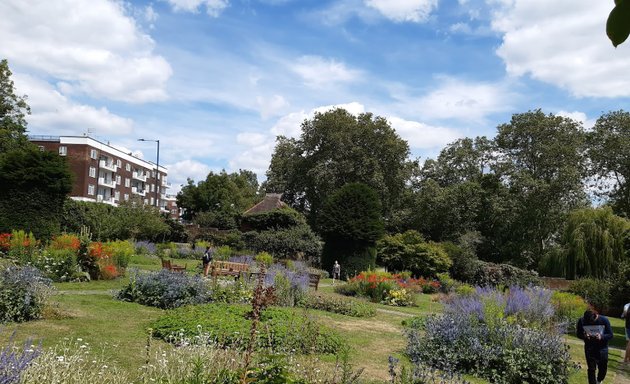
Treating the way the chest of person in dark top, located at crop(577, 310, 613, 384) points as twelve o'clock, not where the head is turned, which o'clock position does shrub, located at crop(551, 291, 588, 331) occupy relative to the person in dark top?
The shrub is roughly at 6 o'clock from the person in dark top.

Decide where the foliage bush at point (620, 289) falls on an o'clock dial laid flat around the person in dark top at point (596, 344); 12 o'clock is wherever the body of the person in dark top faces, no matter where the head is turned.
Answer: The foliage bush is roughly at 6 o'clock from the person in dark top.

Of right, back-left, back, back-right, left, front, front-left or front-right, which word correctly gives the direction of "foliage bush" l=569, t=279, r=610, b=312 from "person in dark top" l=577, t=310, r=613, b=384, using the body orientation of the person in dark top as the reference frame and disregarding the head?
back

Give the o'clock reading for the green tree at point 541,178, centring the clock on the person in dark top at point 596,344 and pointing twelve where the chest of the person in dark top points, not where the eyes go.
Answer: The green tree is roughly at 6 o'clock from the person in dark top.

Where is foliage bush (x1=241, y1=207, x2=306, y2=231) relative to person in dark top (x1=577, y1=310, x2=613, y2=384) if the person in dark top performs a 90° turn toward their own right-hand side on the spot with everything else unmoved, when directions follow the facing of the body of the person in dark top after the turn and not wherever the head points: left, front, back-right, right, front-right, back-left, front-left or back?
front-right

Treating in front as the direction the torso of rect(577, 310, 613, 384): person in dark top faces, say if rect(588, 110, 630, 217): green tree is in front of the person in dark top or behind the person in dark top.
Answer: behind

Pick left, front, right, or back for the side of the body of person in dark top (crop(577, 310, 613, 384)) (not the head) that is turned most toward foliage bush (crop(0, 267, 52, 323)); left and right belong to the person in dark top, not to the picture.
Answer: right

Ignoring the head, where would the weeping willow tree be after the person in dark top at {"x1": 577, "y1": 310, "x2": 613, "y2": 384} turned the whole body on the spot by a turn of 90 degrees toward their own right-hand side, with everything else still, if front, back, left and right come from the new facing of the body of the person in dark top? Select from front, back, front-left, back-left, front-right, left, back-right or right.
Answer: right

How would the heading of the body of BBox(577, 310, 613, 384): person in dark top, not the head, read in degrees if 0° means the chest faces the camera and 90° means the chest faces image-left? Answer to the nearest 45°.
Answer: approximately 0°

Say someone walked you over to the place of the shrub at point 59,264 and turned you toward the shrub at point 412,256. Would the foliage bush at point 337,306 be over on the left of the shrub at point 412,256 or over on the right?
right
